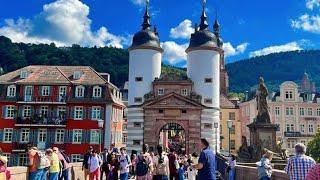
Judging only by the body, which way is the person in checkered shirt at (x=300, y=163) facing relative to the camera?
away from the camera

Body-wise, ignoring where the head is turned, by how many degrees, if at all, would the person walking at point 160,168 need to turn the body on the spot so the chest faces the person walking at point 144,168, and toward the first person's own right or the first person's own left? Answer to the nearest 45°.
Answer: approximately 90° to the first person's own left

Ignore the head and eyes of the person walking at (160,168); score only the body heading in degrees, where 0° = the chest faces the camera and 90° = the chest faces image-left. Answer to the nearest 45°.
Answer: approximately 180°

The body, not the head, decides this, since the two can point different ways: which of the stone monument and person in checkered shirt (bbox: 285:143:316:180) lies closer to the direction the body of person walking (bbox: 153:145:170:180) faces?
the stone monument

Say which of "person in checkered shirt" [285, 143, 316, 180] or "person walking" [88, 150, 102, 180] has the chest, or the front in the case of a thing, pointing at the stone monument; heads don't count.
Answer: "person in checkered shirt" [285, 143, 316, 180]

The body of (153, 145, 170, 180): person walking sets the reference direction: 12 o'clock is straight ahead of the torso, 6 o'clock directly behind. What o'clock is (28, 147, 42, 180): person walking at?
(28, 147, 42, 180): person walking is roughly at 9 o'clock from (153, 145, 170, 180): person walking.

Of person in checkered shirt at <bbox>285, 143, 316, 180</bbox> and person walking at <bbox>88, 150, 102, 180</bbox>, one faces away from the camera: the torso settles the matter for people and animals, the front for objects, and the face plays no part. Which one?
person in checkered shirt at <bbox>285, 143, 316, 180</bbox>

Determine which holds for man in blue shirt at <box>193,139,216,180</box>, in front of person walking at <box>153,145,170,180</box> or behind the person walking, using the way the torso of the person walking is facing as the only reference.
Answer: behind

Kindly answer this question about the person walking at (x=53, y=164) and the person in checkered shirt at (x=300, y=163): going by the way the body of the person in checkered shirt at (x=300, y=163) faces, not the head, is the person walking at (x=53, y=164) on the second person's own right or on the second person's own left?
on the second person's own left
